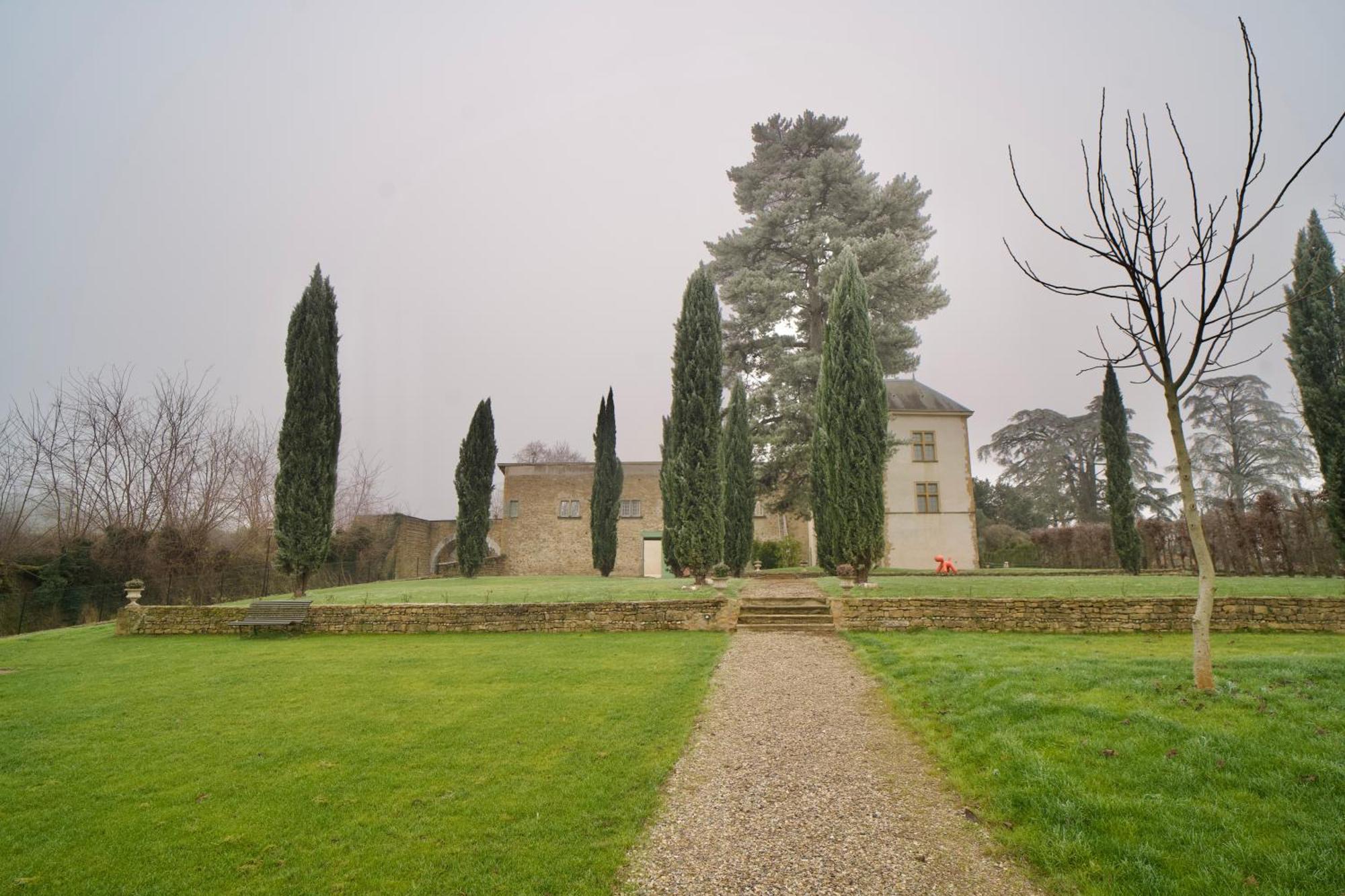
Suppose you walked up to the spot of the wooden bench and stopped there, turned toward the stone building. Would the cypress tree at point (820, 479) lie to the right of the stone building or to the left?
right

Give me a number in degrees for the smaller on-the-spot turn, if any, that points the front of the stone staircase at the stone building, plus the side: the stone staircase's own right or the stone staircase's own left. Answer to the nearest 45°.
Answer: approximately 180°

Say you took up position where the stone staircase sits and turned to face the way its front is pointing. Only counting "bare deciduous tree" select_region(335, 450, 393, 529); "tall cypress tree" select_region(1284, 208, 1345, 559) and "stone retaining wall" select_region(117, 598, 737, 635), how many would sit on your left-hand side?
1

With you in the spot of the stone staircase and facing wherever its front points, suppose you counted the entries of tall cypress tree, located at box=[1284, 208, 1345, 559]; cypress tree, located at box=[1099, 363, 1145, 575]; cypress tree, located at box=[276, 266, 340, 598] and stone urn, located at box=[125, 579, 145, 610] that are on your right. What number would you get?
2

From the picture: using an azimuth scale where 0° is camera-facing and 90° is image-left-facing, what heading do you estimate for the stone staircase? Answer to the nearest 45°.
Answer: approximately 0°

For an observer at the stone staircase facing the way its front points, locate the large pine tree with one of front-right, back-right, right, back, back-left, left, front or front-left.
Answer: back

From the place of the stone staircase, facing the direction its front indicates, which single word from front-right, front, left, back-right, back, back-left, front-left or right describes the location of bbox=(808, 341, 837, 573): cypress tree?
back

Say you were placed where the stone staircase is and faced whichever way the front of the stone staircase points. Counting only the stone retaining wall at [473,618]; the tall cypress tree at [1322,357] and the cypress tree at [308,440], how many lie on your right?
2

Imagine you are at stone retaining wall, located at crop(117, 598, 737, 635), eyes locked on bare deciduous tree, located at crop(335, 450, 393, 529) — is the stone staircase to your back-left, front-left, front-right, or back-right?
back-right

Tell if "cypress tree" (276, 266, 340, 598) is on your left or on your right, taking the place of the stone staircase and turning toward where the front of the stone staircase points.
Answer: on your right

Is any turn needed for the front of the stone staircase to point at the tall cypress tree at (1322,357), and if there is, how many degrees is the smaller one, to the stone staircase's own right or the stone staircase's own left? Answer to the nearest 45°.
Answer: approximately 90° to the stone staircase's own left
